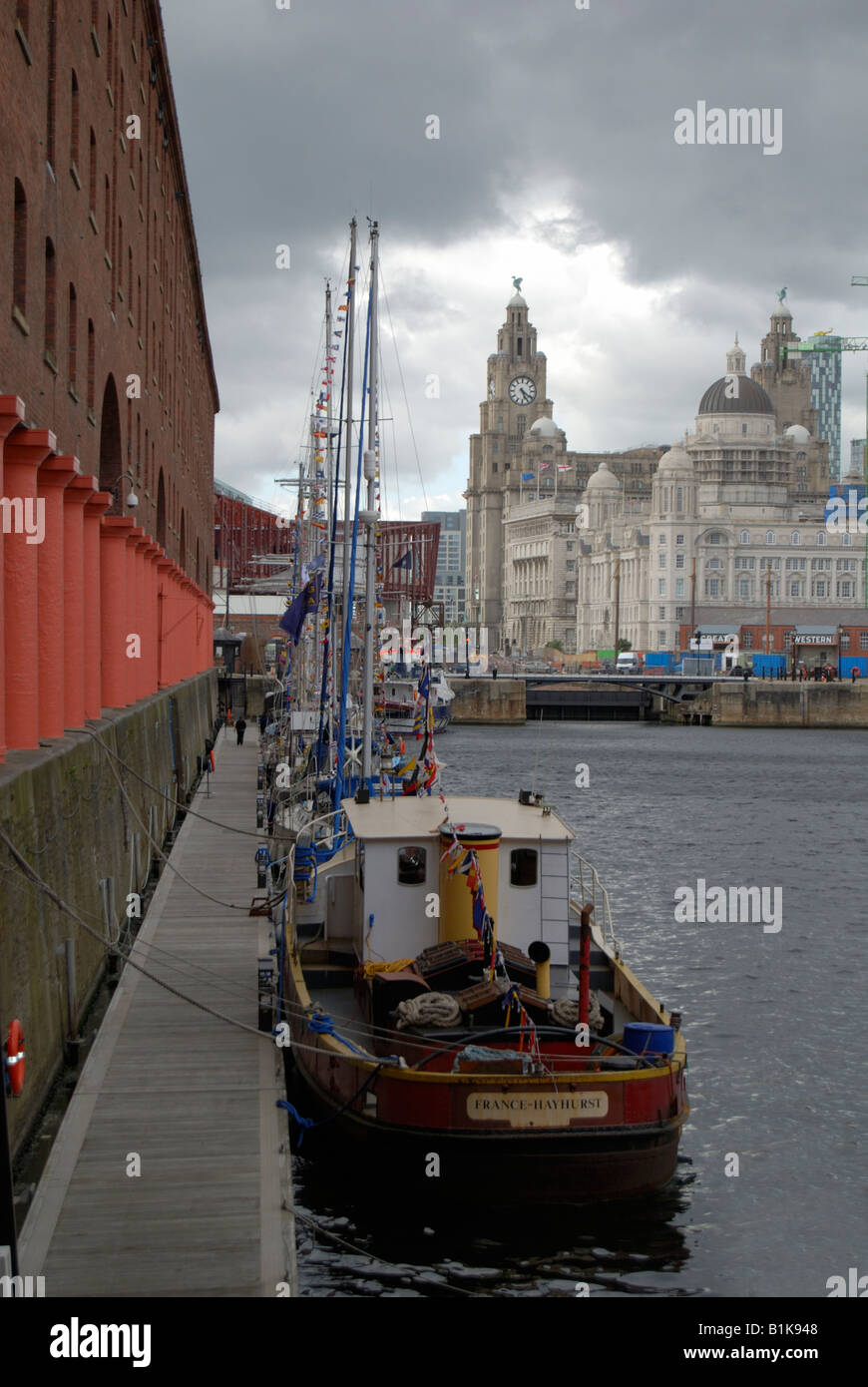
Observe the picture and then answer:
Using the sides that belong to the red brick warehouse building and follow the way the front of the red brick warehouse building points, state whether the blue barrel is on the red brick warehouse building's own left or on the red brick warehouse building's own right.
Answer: on the red brick warehouse building's own right

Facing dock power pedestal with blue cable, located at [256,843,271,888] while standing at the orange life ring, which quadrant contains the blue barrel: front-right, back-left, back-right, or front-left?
front-right

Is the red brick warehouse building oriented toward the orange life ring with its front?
no

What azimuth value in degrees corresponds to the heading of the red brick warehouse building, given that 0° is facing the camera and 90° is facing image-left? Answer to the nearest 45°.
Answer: approximately 270°
